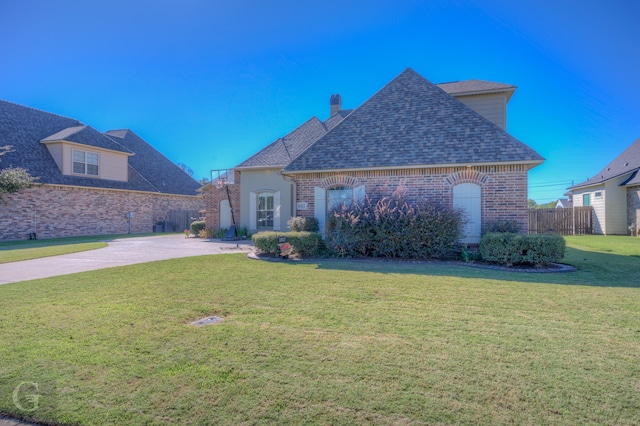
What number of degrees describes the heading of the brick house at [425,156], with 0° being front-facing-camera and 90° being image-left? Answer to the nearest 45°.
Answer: approximately 0°

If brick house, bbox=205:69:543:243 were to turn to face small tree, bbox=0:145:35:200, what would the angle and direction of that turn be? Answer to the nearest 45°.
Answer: approximately 90° to its right

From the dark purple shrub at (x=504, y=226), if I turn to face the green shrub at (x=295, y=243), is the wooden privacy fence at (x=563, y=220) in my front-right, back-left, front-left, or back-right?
back-right

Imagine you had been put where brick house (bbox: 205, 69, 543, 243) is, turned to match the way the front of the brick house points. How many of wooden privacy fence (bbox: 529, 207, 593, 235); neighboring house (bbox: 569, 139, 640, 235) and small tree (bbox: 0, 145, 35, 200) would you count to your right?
1

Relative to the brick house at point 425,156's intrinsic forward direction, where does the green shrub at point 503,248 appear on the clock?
The green shrub is roughly at 11 o'clock from the brick house.

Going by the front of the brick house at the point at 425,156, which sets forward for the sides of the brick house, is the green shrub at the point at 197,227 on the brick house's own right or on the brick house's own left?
on the brick house's own right

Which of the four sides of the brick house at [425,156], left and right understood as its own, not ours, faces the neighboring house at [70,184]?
right

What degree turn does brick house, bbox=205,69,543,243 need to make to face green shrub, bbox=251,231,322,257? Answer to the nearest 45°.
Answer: approximately 45° to its right

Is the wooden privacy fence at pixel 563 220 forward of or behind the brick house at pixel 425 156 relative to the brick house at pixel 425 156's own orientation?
behind

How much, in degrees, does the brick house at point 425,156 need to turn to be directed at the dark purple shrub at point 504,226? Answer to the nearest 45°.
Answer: approximately 45° to its left

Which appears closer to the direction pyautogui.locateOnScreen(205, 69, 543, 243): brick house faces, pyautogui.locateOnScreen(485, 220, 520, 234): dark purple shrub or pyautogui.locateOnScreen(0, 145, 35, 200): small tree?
the dark purple shrub
